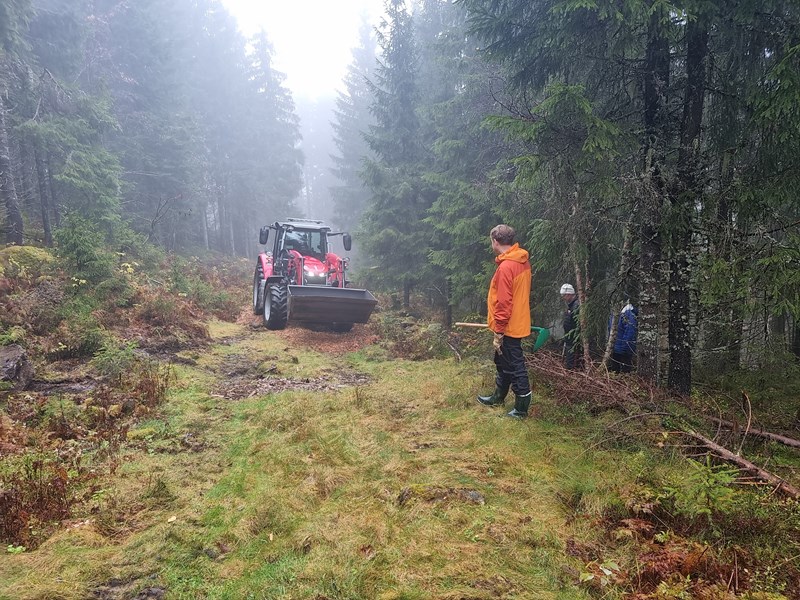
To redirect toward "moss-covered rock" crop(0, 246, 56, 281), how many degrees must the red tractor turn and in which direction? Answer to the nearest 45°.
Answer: approximately 135° to its right

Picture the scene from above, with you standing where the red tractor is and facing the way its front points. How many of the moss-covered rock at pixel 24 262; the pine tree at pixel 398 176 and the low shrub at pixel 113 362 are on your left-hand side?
1

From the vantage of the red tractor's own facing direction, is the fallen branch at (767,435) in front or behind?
in front

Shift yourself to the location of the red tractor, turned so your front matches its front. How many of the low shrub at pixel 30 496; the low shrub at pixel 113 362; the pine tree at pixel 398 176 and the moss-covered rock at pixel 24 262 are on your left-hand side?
1

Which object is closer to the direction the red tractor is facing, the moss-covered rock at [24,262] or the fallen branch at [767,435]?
the fallen branch

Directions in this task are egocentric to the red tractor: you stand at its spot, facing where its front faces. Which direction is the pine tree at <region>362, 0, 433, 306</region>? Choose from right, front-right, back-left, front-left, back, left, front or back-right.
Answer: left

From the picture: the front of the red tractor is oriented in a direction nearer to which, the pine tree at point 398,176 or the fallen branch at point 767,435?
the fallen branch

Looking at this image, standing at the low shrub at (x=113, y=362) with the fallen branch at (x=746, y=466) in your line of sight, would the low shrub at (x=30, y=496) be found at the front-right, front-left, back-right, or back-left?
front-right

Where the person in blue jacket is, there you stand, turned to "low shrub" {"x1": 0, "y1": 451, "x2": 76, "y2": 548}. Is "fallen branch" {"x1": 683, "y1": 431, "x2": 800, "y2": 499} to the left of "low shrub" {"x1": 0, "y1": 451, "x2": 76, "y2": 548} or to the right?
left

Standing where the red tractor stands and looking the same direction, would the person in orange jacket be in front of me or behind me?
in front

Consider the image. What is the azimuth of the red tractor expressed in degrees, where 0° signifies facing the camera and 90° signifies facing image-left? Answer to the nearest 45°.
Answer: approximately 315°

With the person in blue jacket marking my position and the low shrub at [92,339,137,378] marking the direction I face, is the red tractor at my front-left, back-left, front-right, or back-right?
front-right

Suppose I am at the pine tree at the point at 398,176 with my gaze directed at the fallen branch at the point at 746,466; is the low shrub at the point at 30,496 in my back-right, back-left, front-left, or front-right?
front-right
